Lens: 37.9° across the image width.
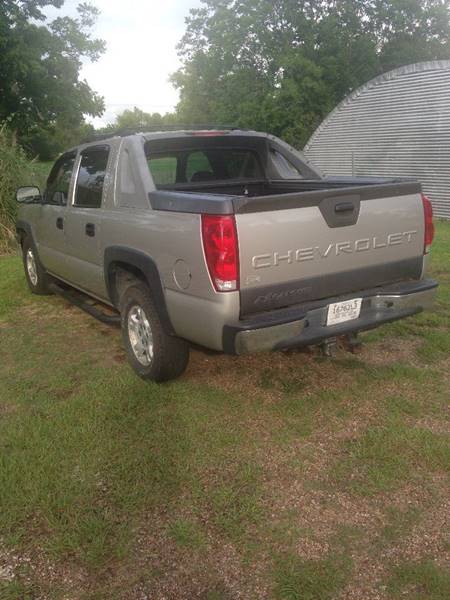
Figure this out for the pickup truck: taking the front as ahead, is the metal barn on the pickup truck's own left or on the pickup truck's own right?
on the pickup truck's own right

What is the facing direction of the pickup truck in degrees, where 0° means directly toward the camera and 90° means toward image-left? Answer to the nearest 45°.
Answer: approximately 135°

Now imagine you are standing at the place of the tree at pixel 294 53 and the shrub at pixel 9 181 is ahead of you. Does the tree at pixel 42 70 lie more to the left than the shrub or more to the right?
right

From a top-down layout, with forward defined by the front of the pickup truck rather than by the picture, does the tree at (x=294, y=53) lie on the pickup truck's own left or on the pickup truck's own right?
on the pickup truck's own right

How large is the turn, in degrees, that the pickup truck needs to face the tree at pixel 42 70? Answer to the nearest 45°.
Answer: approximately 45° to its right

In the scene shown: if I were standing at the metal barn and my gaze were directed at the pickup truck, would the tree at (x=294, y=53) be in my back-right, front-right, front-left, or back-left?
back-right

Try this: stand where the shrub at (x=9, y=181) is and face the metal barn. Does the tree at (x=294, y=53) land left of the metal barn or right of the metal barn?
left
